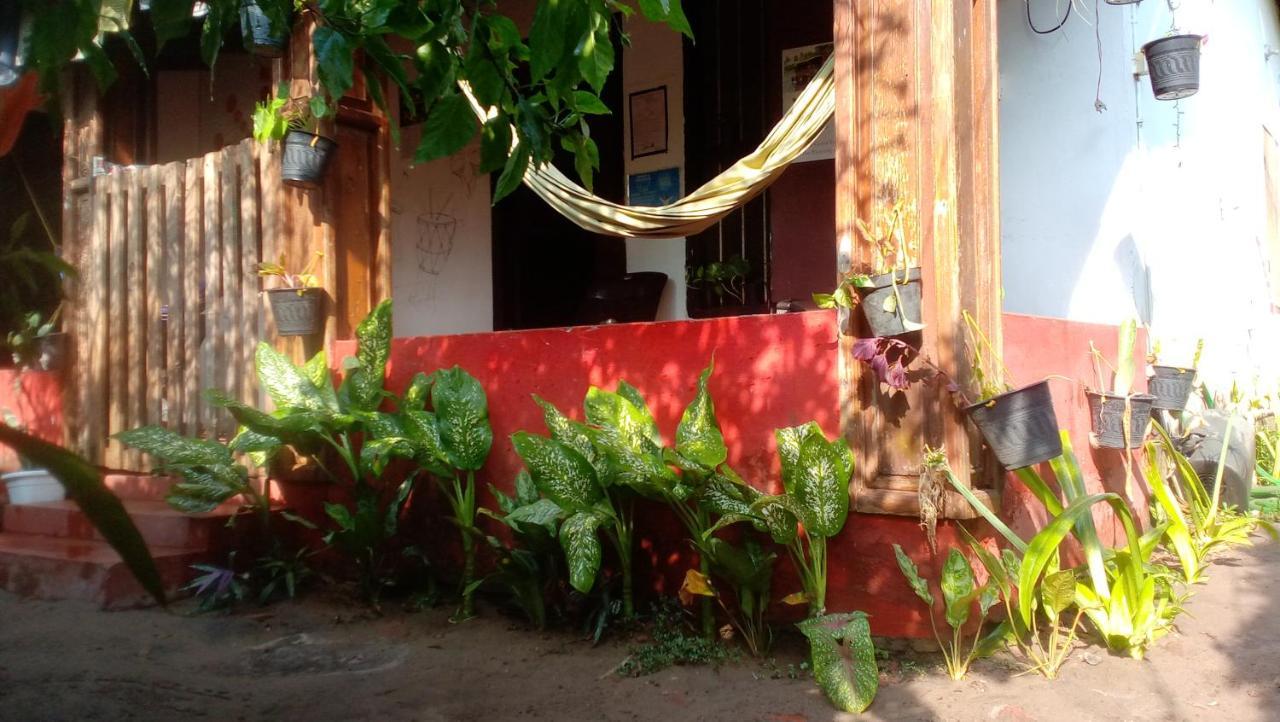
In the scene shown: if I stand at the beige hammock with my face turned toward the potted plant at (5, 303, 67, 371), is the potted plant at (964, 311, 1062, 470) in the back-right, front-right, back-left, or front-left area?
back-left

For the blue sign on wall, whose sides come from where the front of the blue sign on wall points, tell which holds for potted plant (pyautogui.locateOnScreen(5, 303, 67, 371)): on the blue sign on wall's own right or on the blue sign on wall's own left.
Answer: on the blue sign on wall's own right

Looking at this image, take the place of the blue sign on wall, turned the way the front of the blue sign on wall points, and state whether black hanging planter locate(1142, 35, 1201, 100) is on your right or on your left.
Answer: on your left

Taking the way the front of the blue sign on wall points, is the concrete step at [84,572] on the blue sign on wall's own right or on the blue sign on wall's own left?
on the blue sign on wall's own right

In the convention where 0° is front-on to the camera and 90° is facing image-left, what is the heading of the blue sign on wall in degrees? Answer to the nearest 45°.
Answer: approximately 0°

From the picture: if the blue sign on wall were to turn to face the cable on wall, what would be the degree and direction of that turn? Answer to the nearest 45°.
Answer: approximately 90° to its left

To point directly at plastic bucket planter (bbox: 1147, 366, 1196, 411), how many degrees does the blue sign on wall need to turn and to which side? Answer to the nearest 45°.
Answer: approximately 45° to its left

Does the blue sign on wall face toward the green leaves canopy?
yes

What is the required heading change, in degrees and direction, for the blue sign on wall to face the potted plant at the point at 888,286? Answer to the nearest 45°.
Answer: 0° — it already faces it

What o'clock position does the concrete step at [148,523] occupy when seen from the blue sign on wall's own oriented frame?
The concrete step is roughly at 2 o'clock from the blue sign on wall.

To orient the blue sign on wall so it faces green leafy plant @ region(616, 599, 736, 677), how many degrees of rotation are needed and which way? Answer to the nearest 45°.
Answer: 0° — it already faces it

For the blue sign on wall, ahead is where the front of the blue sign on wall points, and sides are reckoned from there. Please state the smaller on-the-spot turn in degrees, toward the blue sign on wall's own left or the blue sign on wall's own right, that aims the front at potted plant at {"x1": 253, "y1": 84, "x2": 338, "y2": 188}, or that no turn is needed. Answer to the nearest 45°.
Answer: approximately 45° to the blue sign on wall's own right
